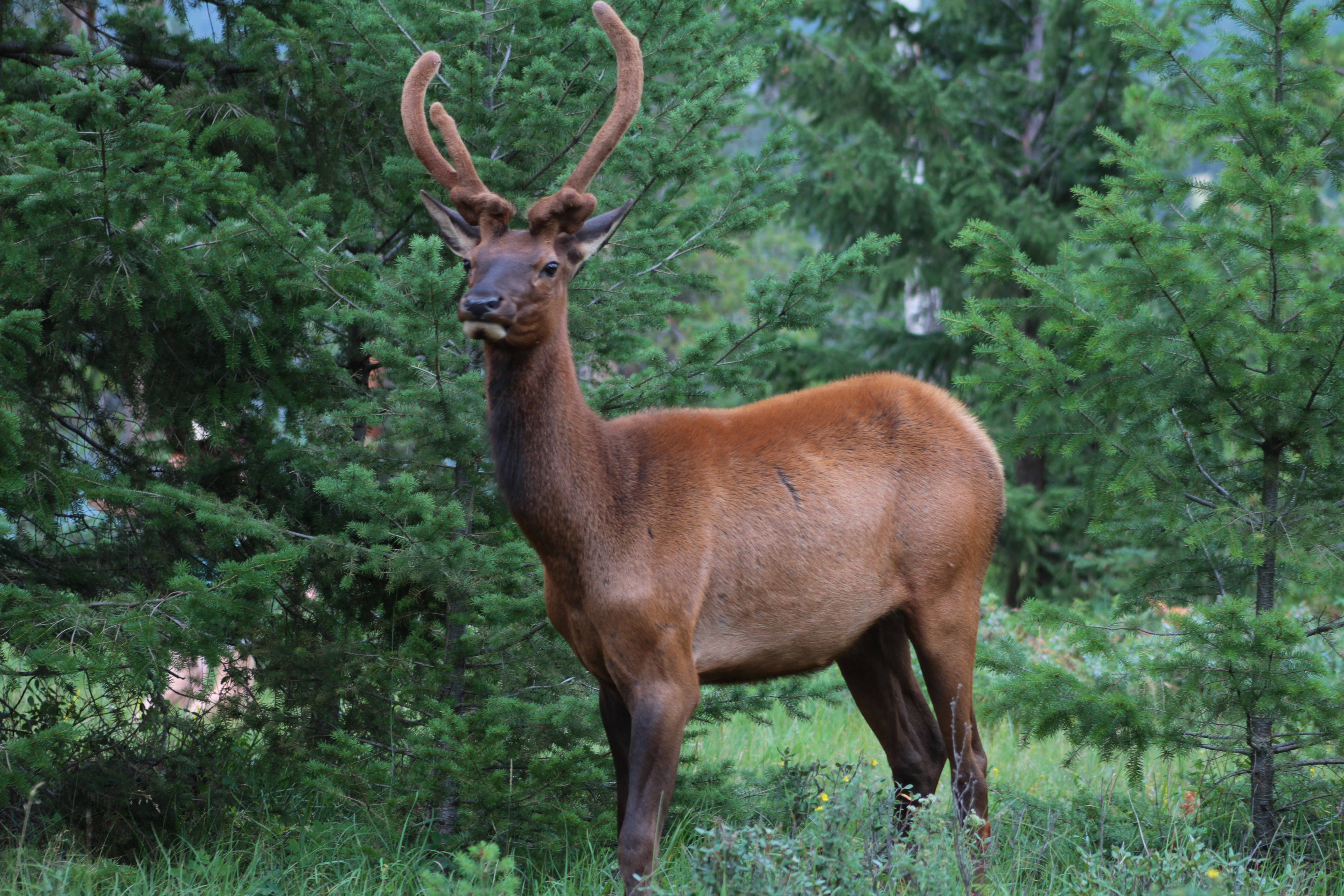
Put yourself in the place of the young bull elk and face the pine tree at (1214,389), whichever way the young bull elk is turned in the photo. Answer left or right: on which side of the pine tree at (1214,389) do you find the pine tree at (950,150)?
left

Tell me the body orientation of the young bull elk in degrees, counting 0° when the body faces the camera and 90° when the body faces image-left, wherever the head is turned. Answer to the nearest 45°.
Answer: approximately 45°

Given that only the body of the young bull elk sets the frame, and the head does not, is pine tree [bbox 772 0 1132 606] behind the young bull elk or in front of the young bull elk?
behind
